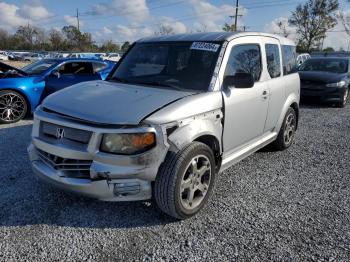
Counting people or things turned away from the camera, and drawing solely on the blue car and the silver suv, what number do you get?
0

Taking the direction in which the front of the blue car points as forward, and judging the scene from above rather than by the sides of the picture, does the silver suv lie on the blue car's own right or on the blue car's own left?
on the blue car's own left

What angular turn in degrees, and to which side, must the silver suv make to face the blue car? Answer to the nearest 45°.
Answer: approximately 90° to its right

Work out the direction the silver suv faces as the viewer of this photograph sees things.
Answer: facing the viewer and to the left of the viewer

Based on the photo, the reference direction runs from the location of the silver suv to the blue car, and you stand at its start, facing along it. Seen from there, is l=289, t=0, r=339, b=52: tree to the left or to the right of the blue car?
right

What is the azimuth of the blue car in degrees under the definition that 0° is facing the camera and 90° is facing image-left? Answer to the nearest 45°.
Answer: approximately 45°

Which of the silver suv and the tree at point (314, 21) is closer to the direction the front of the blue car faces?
the silver suv

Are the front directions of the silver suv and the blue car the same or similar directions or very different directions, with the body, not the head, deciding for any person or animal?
same or similar directions

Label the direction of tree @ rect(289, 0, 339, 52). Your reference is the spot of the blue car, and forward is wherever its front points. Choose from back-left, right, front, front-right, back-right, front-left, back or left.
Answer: back

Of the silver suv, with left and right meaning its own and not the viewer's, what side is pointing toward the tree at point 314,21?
back
